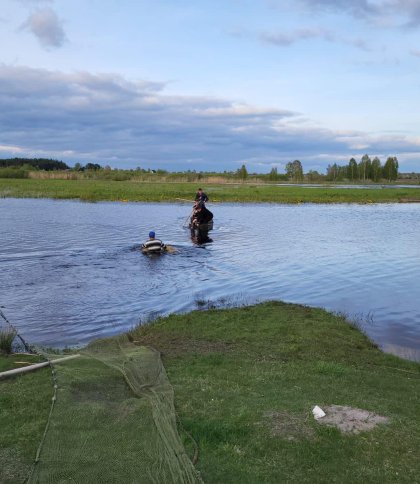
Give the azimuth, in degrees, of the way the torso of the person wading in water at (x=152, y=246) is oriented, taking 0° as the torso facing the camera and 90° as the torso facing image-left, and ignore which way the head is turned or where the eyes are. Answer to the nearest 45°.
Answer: approximately 180°

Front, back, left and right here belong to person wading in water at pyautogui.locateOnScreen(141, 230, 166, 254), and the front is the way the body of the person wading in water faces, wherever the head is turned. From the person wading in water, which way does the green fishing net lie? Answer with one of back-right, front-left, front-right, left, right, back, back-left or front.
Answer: back
